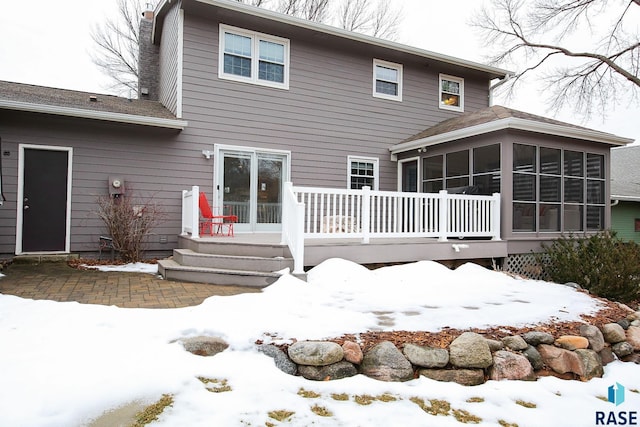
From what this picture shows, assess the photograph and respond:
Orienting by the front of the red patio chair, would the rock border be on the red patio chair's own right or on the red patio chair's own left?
on the red patio chair's own right

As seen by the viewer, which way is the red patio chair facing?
to the viewer's right

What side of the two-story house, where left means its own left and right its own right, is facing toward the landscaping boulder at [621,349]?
back

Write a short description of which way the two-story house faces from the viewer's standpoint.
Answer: facing away from the viewer and to the left of the viewer

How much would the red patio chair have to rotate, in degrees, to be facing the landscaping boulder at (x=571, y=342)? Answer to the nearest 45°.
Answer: approximately 45° to its right

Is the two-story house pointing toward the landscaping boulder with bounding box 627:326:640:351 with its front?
no

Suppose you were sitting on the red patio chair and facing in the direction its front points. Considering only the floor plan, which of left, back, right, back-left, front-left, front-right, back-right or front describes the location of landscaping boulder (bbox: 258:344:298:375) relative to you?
right

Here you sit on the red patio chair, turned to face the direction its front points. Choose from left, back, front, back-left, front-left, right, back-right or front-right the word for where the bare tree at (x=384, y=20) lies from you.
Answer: front-left

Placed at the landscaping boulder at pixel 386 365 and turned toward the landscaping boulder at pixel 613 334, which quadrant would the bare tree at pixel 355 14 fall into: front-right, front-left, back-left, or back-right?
front-left

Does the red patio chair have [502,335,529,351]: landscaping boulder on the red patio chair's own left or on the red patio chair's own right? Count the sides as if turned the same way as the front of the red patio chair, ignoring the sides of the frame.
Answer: on the red patio chair's own right

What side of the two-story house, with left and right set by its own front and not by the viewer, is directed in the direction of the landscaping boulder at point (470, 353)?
back

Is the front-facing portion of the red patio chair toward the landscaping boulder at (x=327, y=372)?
no

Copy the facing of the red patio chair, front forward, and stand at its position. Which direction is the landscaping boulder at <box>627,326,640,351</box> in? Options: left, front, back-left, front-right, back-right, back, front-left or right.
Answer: front-right

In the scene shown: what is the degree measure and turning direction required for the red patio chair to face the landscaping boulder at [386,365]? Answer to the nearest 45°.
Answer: approximately 90° to its right

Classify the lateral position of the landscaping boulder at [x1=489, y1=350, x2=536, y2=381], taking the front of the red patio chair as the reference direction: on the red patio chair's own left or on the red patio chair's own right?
on the red patio chair's own right

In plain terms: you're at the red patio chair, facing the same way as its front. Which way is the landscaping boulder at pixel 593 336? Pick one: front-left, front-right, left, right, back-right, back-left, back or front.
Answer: front-right
